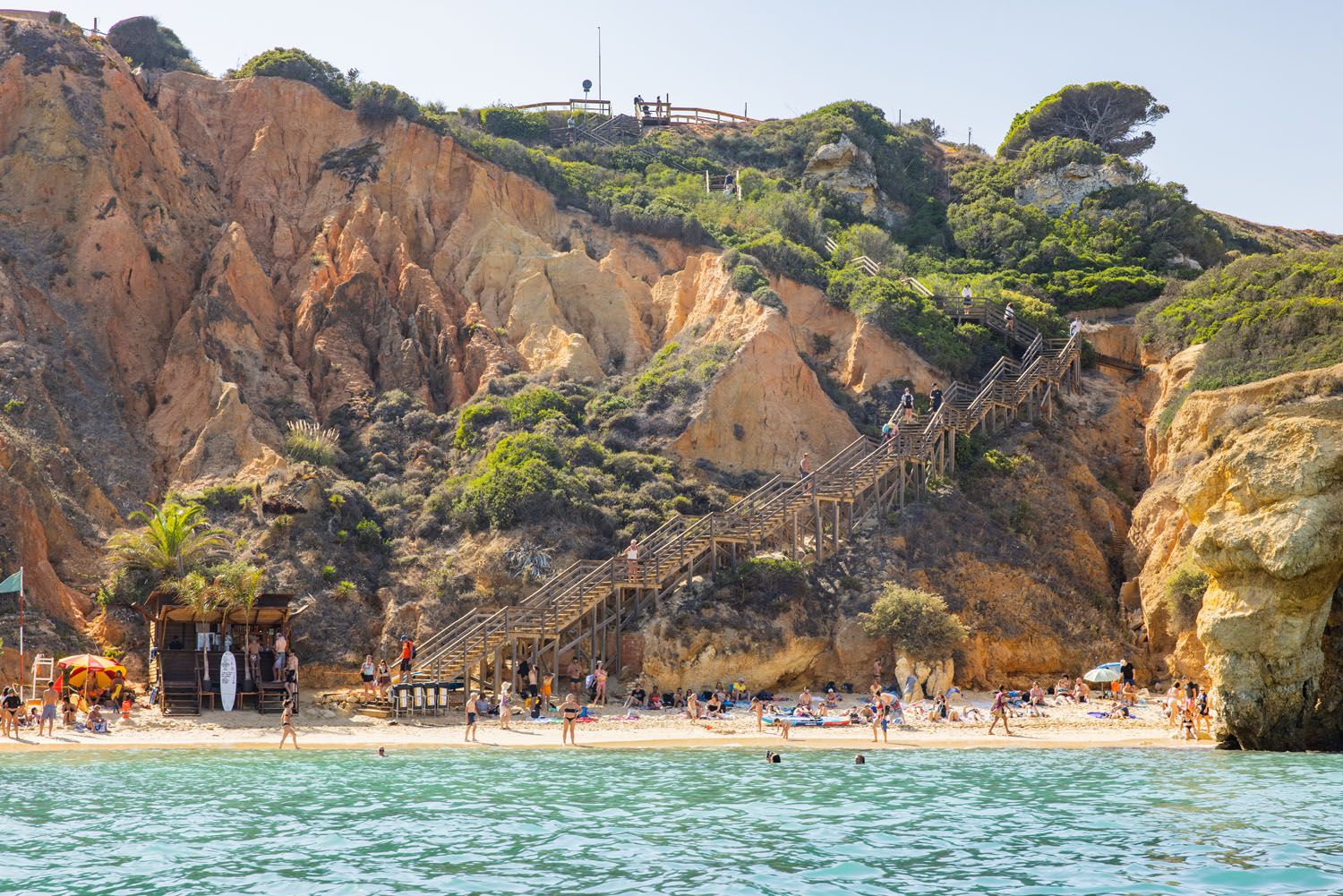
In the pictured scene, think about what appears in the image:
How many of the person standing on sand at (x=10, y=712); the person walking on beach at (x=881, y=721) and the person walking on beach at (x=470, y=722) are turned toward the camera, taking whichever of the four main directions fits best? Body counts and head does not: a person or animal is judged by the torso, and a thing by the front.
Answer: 2

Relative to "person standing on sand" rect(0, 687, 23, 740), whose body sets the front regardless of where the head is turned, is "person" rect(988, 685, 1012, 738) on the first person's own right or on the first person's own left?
on the first person's own left

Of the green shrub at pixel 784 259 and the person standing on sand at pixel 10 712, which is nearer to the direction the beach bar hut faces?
the person standing on sand

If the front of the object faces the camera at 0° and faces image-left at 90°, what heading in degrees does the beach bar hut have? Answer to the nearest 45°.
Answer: approximately 0°

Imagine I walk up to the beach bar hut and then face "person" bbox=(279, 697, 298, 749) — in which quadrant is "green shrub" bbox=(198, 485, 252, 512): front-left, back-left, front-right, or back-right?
back-left

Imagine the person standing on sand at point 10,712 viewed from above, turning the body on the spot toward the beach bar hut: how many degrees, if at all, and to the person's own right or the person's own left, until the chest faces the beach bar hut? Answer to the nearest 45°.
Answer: approximately 90° to the person's own left

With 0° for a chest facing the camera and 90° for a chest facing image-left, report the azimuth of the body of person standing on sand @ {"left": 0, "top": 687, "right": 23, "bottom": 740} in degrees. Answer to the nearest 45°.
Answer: approximately 0°
